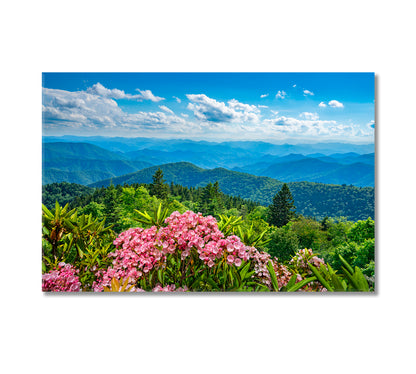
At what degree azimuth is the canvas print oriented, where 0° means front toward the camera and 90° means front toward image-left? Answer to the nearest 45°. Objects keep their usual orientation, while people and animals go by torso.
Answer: approximately 0°
